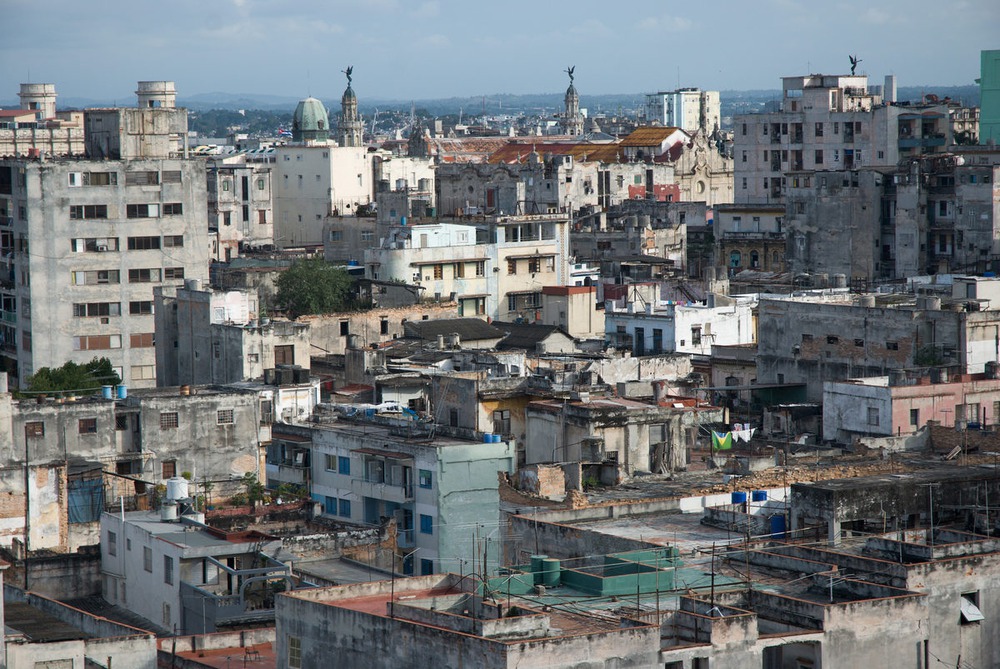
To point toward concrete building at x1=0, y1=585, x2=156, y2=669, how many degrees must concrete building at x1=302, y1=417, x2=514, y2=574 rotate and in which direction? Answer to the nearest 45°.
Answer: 0° — it already faces it

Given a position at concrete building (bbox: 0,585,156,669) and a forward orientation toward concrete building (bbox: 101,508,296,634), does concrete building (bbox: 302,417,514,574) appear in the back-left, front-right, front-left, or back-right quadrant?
front-right

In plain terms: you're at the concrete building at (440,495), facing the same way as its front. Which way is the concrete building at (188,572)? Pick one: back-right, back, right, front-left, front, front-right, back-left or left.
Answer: front

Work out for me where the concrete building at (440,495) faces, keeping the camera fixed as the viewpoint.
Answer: facing the viewer and to the left of the viewer
